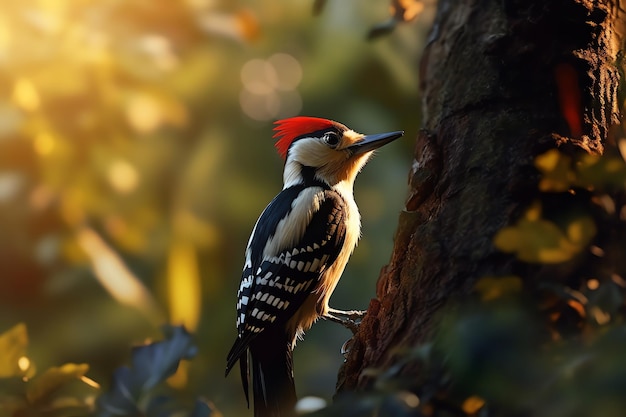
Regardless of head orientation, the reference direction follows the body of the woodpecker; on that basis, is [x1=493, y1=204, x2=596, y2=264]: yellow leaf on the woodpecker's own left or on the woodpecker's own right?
on the woodpecker's own right

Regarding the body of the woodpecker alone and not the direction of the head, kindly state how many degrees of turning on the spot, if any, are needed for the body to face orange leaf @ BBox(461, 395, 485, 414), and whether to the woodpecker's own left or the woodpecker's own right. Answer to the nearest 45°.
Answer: approximately 90° to the woodpecker's own right

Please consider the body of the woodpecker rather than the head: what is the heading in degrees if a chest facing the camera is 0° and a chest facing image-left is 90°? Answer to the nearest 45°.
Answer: approximately 270°
